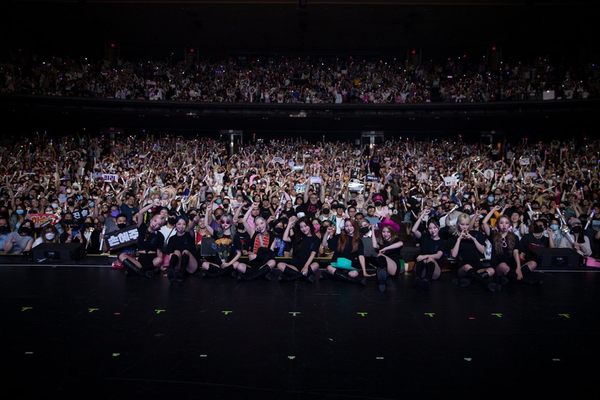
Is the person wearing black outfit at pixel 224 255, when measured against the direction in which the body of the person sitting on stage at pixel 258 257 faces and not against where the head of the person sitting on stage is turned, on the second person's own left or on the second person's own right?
on the second person's own right

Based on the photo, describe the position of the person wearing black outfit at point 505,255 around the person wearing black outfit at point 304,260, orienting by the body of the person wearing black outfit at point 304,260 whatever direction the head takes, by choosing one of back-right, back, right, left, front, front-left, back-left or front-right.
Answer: left

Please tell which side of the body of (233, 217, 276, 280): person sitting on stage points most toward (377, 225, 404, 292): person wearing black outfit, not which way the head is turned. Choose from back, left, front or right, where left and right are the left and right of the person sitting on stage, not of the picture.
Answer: left

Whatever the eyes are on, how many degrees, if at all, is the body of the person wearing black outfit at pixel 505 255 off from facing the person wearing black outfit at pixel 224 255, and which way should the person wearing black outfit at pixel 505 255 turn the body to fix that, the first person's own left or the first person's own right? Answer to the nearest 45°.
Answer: approximately 90° to the first person's own right

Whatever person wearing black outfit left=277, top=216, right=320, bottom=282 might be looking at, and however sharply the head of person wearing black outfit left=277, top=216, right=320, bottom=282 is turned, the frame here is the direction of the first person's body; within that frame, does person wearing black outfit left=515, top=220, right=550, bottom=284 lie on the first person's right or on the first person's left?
on the first person's left

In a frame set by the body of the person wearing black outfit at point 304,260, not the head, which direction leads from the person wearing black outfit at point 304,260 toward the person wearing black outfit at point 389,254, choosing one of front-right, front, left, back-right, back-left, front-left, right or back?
left

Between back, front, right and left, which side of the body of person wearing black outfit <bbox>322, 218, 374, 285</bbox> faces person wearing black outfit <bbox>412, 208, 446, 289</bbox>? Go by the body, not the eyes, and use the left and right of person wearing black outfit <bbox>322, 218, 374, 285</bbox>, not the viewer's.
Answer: left

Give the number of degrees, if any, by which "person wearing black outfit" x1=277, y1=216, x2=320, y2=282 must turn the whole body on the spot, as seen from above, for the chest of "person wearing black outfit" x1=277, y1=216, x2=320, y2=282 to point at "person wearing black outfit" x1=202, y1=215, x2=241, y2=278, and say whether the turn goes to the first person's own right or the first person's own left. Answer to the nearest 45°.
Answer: approximately 90° to the first person's own right
